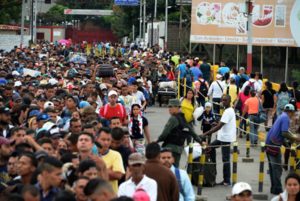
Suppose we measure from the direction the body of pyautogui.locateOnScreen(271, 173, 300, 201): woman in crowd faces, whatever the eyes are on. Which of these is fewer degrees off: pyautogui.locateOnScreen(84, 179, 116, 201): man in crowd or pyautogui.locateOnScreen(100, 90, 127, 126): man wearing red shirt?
the man in crowd

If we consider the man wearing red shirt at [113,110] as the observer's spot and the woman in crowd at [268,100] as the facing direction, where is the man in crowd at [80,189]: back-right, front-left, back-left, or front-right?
back-right

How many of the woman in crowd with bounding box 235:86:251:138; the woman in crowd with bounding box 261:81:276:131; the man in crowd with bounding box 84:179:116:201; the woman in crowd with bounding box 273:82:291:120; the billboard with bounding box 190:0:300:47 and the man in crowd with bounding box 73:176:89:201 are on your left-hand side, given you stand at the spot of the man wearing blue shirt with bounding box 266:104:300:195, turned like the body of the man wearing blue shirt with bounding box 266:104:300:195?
4

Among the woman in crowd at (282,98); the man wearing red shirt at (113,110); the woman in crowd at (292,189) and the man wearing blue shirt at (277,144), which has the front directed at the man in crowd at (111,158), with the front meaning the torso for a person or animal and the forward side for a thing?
the man wearing red shirt

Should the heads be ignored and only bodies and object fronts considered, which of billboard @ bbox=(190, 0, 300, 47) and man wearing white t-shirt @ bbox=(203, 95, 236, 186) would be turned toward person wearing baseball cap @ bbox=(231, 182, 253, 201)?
the billboard

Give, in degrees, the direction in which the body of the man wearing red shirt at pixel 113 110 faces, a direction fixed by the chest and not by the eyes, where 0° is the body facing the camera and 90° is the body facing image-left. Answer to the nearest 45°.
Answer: approximately 0°

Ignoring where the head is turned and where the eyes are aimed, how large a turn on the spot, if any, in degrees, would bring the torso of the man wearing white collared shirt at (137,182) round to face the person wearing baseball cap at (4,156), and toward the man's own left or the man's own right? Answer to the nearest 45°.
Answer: approximately 135° to the man's own right
